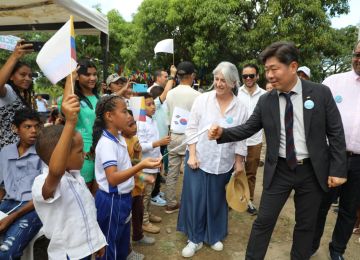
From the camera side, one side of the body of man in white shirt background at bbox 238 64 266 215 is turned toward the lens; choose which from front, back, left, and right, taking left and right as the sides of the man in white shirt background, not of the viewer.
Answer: front

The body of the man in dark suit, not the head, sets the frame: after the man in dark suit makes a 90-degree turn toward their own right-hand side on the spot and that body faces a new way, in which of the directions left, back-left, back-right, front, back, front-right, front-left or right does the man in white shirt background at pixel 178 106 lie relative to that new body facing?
front

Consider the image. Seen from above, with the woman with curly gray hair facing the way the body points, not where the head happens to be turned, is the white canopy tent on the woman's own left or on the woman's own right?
on the woman's own right

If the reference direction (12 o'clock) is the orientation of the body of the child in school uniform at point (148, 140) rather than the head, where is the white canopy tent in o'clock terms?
The white canopy tent is roughly at 7 o'clock from the child in school uniform.

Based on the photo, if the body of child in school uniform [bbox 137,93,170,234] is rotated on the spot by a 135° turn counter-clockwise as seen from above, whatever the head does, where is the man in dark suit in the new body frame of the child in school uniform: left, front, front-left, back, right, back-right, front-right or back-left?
back

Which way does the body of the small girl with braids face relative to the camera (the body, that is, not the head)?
to the viewer's right

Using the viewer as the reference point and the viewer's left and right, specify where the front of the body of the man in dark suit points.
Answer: facing the viewer and to the left of the viewer

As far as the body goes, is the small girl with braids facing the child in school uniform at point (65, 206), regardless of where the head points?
no

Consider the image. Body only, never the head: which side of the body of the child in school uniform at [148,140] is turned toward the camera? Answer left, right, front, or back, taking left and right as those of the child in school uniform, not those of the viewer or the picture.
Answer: right

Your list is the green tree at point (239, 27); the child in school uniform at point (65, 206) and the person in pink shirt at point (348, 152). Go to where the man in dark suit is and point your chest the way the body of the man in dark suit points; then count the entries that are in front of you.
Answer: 1

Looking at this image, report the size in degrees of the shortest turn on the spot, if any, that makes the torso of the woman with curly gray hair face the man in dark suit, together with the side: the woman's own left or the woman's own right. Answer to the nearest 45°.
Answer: approximately 45° to the woman's own left

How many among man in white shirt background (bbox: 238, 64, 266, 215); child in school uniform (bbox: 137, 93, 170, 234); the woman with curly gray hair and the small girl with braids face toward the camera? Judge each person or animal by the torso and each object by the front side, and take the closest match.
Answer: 2

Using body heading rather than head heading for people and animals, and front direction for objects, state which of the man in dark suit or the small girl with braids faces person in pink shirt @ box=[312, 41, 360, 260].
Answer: the small girl with braids

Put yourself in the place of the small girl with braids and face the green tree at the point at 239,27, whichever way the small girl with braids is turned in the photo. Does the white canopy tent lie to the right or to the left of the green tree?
left

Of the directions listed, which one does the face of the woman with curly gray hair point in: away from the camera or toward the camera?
toward the camera

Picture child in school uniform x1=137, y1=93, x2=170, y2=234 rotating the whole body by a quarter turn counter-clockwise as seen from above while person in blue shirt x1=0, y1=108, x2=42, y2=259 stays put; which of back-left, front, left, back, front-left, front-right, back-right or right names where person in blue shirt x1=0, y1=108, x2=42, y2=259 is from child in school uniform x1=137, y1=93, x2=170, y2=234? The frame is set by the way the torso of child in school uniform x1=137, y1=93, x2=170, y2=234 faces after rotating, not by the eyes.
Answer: back-left

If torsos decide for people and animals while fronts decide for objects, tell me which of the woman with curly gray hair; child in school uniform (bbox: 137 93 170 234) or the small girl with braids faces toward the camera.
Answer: the woman with curly gray hair

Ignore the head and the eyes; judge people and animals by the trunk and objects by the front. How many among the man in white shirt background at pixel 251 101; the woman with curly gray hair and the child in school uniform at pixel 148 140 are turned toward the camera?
2

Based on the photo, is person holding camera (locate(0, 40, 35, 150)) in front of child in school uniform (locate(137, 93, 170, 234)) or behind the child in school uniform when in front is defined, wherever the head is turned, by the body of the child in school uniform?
behind
